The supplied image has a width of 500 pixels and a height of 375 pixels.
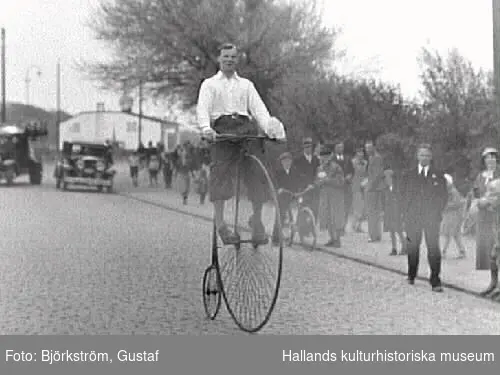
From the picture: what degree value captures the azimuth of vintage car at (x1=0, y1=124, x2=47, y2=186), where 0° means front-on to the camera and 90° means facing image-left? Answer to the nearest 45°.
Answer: approximately 0°

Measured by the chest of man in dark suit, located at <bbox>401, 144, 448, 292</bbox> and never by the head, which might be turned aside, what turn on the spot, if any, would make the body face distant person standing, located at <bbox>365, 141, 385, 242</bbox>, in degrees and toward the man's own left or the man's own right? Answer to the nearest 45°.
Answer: approximately 180°

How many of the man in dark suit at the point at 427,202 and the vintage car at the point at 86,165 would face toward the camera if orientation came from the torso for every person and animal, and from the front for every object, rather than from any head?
2
